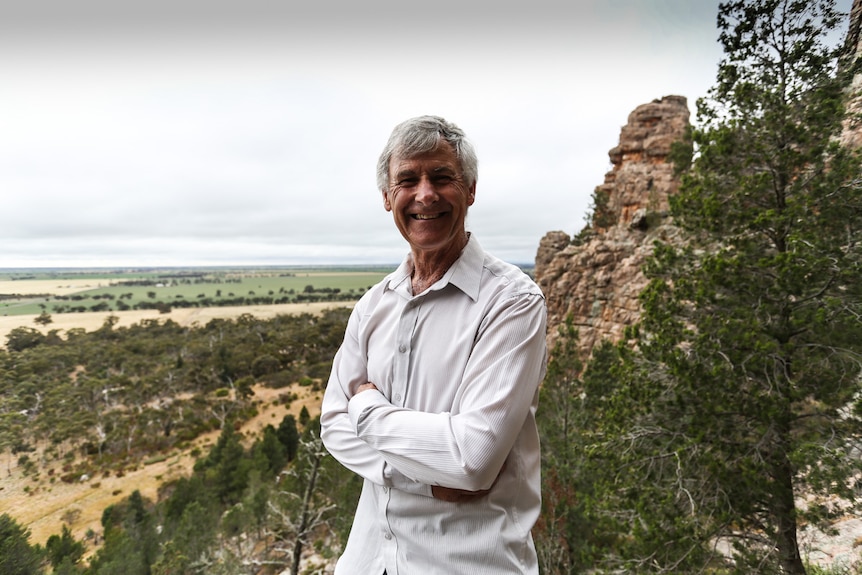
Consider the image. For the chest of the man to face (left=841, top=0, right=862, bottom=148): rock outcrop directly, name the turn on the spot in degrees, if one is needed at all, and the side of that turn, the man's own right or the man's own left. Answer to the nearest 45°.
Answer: approximately 180°

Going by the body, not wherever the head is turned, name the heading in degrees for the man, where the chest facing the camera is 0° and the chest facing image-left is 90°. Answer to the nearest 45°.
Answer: approximately 45°

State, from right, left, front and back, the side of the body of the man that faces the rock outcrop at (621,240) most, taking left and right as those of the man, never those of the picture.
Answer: back
